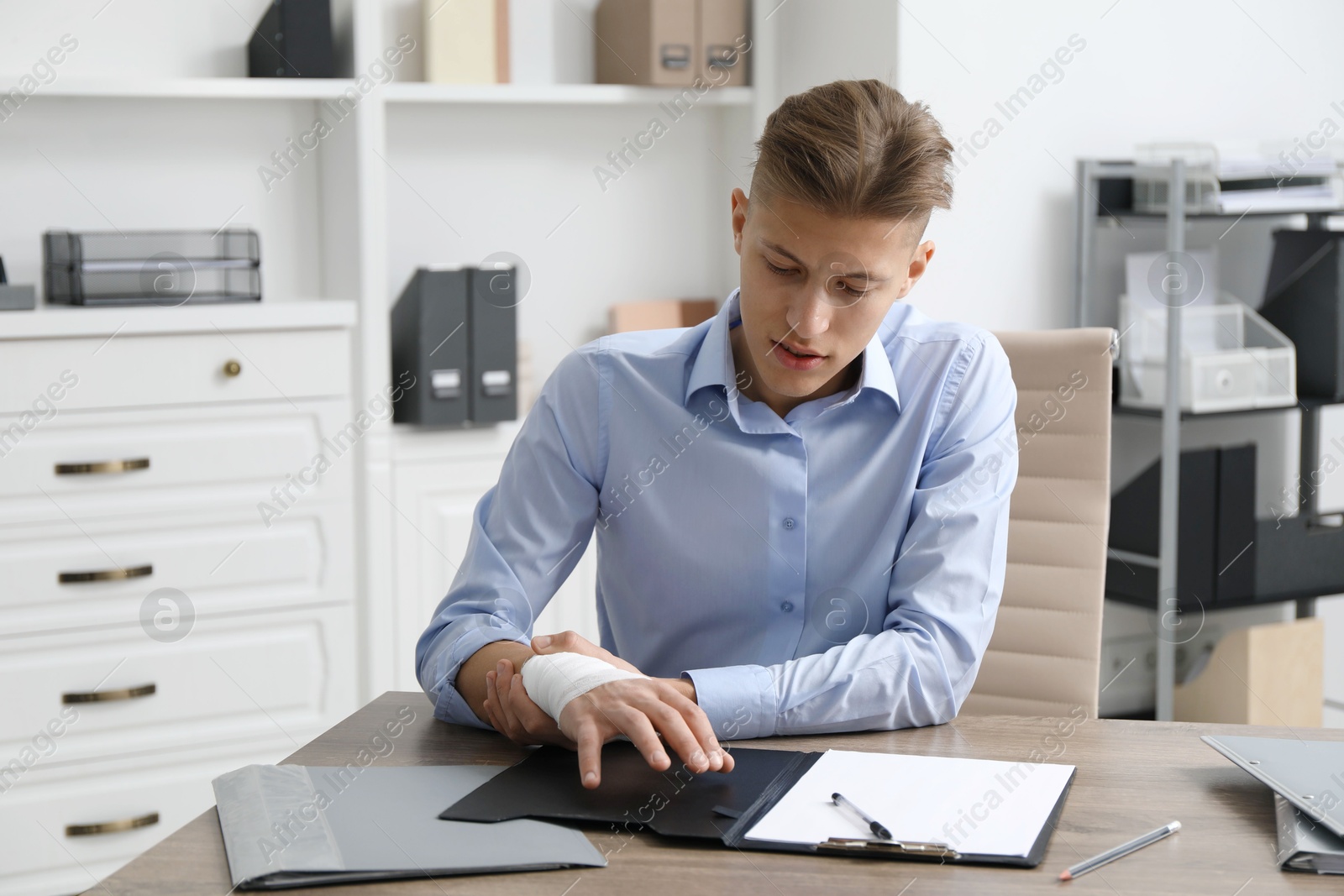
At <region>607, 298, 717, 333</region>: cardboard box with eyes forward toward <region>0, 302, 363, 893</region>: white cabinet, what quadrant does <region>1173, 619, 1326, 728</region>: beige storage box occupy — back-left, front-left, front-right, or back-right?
back-left

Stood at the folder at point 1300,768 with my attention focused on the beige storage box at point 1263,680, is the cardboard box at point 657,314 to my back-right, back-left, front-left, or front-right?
front-left

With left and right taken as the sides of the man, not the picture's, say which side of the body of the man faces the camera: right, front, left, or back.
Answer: front

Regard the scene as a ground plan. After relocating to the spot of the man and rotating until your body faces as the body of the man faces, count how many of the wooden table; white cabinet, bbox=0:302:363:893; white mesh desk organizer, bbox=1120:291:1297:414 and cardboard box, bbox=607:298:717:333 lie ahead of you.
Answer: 1

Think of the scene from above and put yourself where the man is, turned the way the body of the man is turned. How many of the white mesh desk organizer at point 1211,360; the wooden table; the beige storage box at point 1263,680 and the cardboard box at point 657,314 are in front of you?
1

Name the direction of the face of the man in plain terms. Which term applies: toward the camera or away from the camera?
toward the camera
